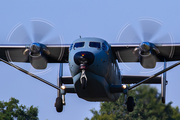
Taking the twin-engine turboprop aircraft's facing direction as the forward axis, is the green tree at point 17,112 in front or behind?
behind

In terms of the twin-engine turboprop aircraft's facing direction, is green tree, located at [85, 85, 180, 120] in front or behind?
behind

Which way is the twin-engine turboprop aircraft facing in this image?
toward the camera

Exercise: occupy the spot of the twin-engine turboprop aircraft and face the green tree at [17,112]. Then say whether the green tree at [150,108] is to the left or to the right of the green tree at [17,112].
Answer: right
